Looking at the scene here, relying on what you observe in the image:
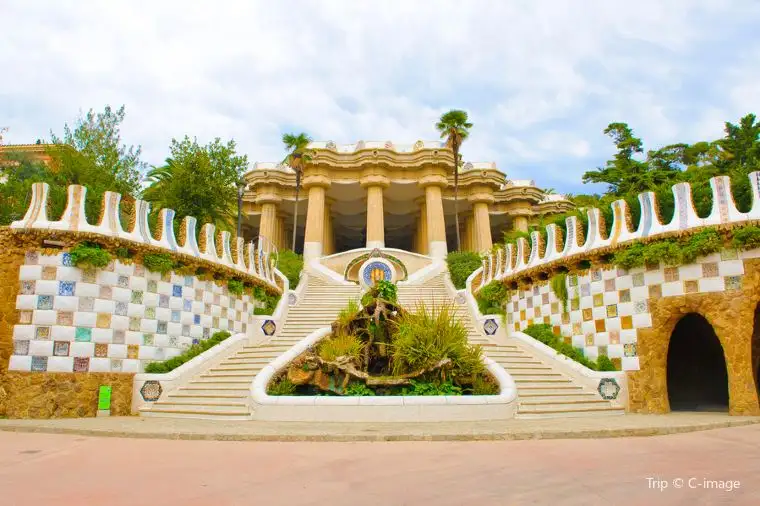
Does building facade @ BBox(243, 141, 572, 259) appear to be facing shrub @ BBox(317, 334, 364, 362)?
yes

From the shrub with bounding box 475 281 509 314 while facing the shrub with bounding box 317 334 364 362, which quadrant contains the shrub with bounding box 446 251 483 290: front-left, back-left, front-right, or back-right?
back-right

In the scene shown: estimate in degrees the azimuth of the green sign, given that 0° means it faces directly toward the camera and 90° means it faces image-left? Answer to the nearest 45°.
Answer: approximately 0°

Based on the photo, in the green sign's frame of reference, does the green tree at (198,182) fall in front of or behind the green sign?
behind

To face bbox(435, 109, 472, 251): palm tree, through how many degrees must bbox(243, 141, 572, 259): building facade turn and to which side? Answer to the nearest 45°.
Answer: approximately 45° to its left

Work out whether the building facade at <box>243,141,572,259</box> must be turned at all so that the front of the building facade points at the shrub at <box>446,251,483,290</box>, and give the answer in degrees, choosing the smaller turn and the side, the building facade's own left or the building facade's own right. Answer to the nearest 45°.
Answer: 0° — it already faces it

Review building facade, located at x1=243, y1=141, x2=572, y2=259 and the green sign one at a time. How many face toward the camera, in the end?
2

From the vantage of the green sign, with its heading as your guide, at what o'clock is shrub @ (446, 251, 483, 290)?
The shrub is roughly at 8 o'clock from the green sign.

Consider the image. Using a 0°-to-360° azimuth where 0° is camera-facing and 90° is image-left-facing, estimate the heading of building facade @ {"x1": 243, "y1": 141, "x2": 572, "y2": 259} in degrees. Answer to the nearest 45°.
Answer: approximately 0°
